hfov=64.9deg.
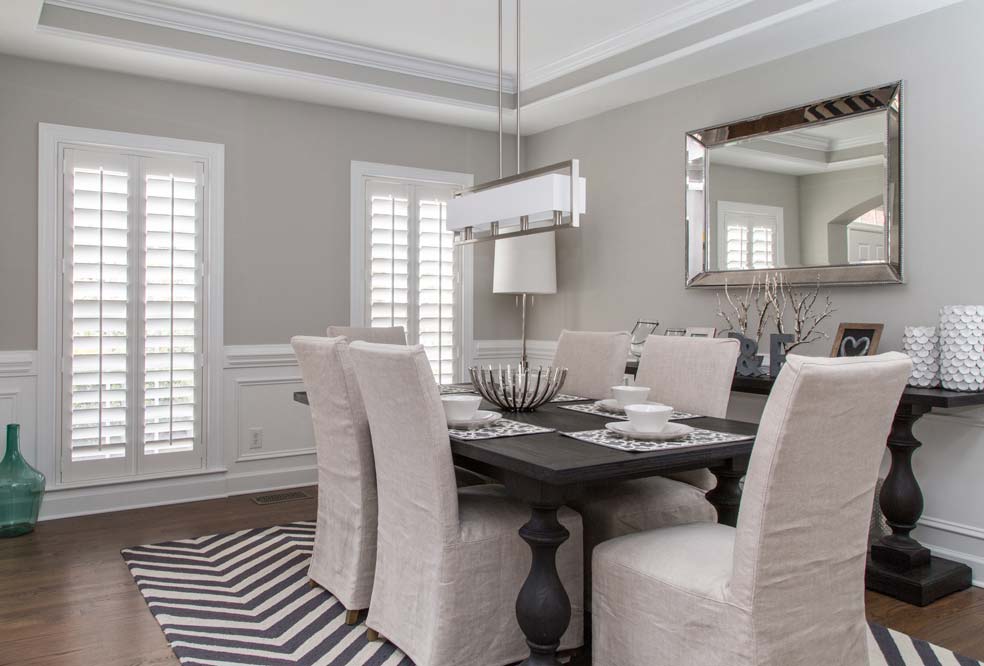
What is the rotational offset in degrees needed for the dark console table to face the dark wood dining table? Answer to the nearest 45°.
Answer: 0° — it already faces it

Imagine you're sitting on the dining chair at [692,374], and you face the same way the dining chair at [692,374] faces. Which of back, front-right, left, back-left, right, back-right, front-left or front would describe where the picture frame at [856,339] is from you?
back

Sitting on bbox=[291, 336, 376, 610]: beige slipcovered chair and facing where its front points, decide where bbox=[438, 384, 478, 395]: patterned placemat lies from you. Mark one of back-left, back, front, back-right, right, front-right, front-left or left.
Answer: front

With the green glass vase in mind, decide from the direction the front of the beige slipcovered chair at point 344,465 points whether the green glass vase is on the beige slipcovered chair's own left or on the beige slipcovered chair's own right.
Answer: on the beige slipcovered chair's own left

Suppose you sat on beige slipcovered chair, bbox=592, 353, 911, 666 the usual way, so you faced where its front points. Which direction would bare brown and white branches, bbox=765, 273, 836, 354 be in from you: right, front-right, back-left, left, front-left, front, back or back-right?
front-right

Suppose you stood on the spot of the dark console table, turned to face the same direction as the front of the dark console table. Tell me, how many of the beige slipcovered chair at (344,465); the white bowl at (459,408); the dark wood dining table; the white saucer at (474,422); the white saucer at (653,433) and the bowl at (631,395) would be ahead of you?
6

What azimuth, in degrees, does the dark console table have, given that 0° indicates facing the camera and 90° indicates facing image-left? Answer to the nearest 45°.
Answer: approximately 45°

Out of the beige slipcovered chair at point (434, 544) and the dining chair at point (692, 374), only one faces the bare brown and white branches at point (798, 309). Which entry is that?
the beige slipcovered chair

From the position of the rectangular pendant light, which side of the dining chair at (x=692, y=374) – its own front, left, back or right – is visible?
front

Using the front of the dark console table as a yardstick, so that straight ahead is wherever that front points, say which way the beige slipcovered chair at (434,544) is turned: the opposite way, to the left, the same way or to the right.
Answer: the opposite way

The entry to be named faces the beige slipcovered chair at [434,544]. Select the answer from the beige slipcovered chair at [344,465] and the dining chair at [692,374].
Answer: the dining chair

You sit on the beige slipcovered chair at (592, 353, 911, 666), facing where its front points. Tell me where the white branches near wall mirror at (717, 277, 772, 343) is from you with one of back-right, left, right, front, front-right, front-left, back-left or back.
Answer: front-right

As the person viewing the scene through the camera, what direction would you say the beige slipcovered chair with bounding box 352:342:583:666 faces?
facing away from the viewer and to the right of the viewer

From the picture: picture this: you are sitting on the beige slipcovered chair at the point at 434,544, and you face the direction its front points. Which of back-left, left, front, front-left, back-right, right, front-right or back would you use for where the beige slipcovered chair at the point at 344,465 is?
left

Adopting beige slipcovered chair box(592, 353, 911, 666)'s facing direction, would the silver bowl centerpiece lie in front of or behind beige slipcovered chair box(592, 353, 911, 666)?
in front

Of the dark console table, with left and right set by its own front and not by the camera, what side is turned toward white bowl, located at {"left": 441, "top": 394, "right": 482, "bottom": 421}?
front

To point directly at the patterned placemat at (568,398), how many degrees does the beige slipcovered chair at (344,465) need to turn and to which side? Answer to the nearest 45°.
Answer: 0° — it already faces it

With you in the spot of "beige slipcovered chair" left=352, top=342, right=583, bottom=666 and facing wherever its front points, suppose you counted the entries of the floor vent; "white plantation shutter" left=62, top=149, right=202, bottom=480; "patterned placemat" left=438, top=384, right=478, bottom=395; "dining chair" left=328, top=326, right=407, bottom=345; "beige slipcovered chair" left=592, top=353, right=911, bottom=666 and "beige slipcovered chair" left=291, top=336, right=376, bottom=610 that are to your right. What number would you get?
1

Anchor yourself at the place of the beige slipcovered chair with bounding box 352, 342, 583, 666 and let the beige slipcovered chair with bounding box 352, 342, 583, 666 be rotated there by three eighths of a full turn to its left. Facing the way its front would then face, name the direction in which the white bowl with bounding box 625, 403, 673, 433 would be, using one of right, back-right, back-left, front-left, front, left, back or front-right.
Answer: back

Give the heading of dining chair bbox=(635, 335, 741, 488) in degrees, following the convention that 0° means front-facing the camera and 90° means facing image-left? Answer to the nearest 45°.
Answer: approximately 45°

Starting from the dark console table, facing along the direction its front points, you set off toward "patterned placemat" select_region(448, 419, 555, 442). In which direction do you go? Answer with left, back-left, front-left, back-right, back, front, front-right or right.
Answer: front

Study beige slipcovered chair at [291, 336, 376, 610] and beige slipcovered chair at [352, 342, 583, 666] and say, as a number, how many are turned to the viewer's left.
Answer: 0

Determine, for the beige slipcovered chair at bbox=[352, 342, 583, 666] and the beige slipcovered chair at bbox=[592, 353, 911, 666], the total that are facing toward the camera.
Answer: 0
